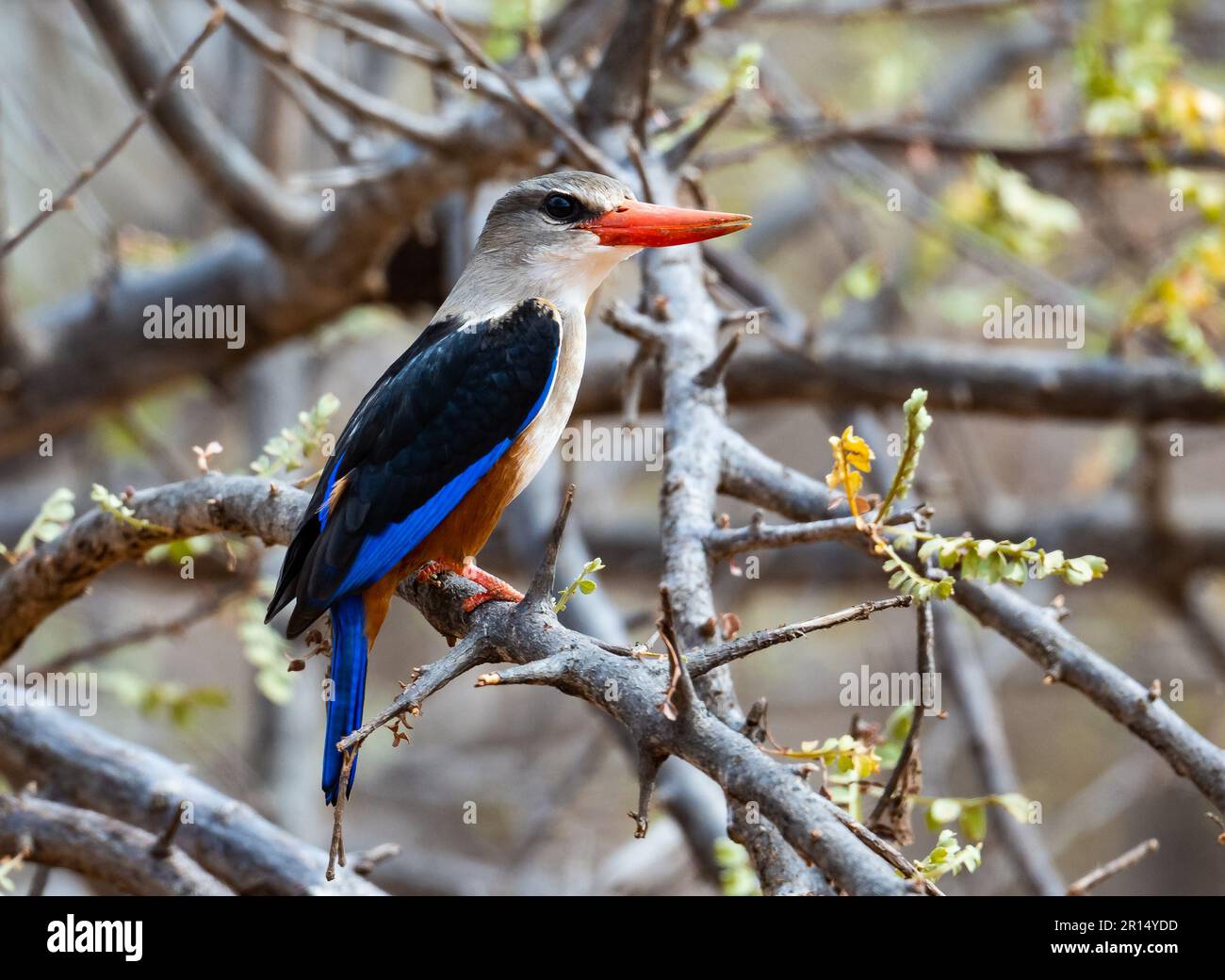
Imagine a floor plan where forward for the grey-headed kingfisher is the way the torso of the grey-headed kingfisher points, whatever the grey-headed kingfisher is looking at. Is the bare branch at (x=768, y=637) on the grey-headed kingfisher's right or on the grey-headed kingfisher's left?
on the grey-headed kingfisher's right

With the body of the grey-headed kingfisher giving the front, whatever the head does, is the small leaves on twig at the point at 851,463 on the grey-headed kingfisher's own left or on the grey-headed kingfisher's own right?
on the grey-headed kingfisher's own right

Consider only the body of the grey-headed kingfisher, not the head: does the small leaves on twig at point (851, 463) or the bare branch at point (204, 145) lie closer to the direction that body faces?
the small leaves on twig

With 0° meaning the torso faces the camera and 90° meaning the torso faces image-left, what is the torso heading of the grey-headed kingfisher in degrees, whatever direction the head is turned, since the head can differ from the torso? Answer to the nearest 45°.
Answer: approximately 270°
